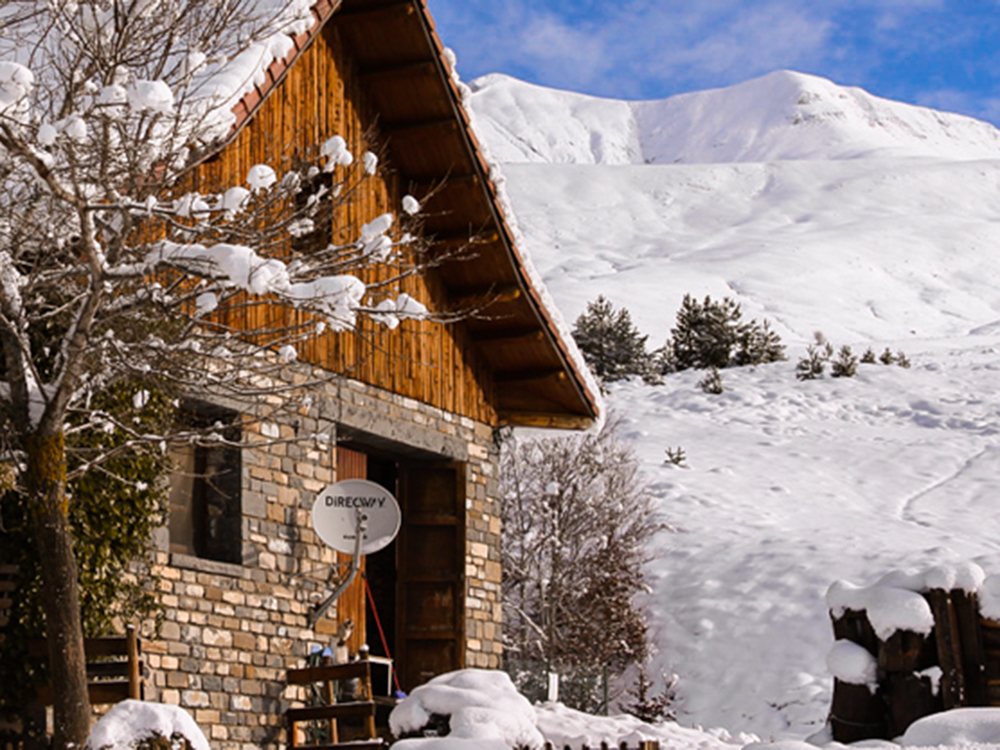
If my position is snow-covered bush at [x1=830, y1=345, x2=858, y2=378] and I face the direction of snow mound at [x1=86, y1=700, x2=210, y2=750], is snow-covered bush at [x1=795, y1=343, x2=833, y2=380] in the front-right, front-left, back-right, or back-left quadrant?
front-right

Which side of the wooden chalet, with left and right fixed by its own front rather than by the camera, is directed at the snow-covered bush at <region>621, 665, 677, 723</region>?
left

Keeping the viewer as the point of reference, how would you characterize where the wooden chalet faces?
facing the viewer and to the right of the viewer

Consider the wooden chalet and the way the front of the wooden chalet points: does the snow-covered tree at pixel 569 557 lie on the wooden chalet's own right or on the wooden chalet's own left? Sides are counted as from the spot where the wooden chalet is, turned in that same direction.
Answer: on the wooden chalet's own left

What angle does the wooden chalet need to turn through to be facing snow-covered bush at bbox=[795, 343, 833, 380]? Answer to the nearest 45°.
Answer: approximately 90° to its left

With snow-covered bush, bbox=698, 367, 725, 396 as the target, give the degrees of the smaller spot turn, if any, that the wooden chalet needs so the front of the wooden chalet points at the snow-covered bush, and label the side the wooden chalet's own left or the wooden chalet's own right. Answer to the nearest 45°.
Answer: approximately 135° to the wooden chalet's own left

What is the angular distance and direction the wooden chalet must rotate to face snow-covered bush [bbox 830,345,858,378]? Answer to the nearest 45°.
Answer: approximately 90° to its left

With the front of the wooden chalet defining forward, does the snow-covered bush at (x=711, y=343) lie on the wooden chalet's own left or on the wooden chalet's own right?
on the wooden chalet's own left

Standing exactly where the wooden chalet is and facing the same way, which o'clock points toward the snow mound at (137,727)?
The snow mound is roughly at 2 o'clock from the wooden chalet.

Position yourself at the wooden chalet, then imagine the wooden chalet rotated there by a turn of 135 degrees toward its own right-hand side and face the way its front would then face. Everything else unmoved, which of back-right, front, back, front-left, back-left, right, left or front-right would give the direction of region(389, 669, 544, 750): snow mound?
left
